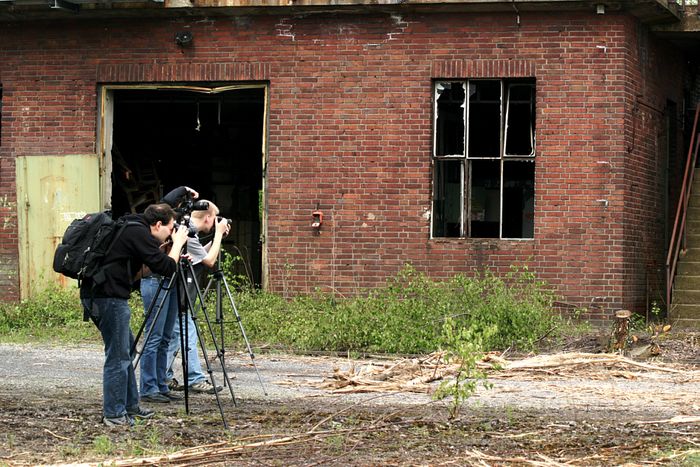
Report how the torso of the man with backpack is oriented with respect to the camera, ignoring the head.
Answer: to the viewer's right

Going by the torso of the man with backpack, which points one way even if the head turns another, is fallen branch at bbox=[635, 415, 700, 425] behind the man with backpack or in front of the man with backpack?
in front

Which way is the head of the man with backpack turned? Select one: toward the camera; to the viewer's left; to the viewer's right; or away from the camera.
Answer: to the viewer's right

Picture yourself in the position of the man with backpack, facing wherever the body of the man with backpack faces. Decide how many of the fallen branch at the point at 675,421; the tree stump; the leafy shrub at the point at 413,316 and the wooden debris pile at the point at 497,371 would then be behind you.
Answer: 0

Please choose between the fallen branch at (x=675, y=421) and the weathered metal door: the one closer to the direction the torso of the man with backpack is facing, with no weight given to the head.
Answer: the fallen branch

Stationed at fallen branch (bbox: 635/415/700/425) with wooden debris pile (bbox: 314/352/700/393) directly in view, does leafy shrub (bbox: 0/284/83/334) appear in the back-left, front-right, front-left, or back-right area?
front-left

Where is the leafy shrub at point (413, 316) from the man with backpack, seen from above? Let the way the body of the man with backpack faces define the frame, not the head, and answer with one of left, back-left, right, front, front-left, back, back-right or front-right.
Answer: front-left

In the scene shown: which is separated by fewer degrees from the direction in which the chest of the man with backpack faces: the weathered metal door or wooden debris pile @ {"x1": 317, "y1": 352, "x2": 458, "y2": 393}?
the wooden debris pile

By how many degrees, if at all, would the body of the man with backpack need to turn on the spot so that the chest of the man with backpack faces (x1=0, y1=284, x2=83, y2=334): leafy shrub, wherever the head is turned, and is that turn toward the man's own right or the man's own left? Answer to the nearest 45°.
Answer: approximately 90° to the man's own left

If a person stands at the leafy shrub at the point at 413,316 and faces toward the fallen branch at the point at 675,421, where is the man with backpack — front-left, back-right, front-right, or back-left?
front-right

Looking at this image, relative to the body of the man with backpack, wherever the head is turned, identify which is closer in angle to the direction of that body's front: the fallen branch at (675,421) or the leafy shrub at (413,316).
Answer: the fallen branch

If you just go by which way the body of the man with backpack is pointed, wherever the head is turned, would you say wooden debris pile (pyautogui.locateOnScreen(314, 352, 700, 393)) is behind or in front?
in front

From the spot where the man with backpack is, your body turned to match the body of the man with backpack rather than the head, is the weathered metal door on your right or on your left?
on your left

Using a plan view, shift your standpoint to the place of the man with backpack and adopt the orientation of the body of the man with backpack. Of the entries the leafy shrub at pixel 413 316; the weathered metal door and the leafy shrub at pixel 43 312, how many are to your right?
0

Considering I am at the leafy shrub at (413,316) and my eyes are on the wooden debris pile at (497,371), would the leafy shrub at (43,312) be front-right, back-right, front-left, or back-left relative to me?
back-right

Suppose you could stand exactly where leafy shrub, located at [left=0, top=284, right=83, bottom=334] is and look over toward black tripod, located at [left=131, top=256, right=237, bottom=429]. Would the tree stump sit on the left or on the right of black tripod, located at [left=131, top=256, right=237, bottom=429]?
left
